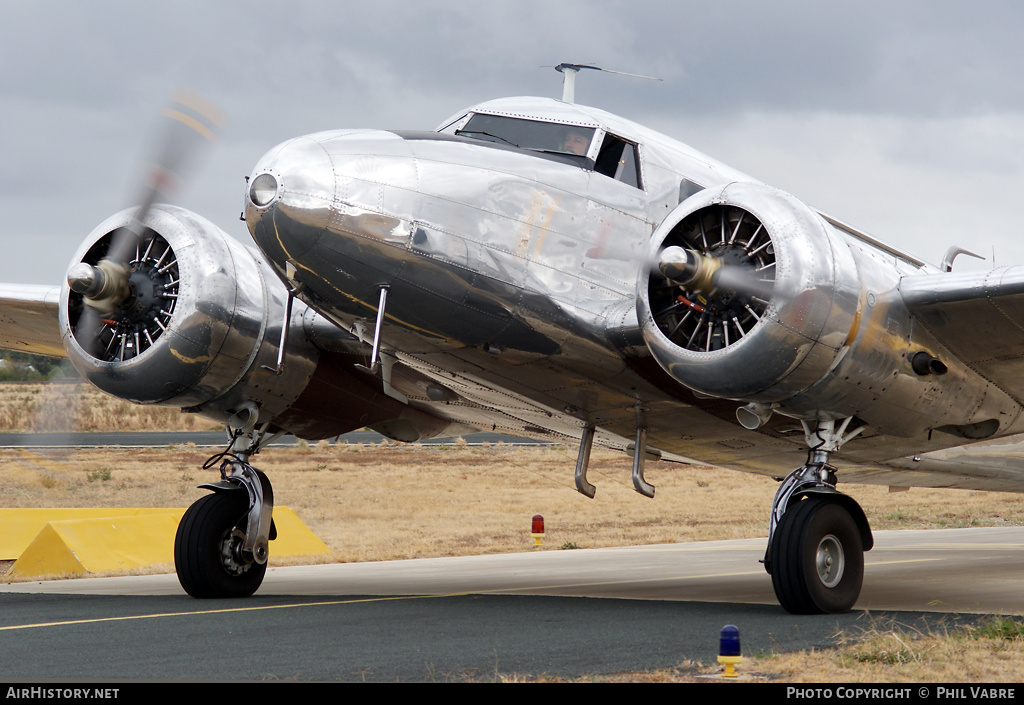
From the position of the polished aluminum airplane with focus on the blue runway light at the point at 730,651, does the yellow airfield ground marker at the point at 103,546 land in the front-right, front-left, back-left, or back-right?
back-right

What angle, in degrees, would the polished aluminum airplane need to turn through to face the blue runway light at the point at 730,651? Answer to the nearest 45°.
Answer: approximately 45° to its left

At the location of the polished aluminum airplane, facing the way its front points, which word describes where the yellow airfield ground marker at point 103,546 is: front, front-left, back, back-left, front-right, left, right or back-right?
right

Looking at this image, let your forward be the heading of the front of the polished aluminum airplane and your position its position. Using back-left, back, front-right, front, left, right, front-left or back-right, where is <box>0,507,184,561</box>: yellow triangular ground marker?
right

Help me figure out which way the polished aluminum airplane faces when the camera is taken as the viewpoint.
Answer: facing the viewer and to the left of the viewer
